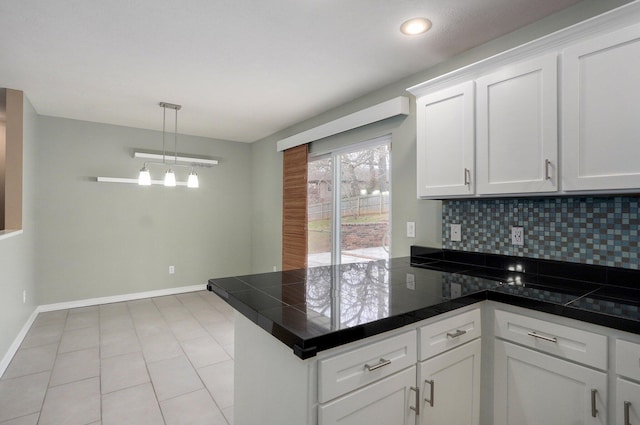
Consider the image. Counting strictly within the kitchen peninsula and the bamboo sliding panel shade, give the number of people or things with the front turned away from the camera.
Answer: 0

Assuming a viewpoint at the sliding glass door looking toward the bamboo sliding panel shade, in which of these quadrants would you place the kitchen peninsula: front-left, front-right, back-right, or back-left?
back-left

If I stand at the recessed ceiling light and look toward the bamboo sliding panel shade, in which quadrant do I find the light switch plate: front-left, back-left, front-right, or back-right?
front-right

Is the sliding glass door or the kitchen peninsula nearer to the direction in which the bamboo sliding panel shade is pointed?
the kitchen peninsula

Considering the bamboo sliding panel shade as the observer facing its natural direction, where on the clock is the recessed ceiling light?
The recessed ceiling light is roughly at 10 o'clock from the bamboo sliding panel shade.

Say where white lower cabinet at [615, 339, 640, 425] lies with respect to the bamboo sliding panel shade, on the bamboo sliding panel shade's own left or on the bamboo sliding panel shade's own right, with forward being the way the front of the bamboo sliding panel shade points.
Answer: on the bamboo sliding panel shade's own left

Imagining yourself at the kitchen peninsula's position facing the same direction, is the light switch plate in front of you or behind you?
behind

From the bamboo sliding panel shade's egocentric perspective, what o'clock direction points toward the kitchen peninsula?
The kitchen peninsula is roughly at 10 o'clock from the bamboo sliding panel shade.

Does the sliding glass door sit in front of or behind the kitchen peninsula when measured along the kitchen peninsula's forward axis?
behind

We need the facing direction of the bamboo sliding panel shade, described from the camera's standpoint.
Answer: facing the viewer and to the left of the viewer

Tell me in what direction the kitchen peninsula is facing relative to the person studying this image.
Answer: facing the viewer and to the right of the viewer
